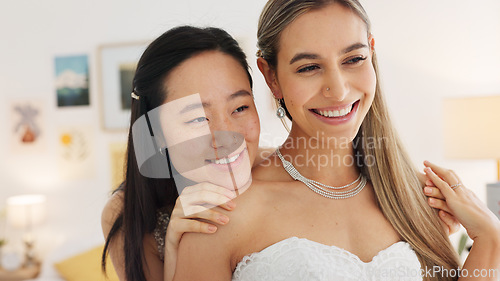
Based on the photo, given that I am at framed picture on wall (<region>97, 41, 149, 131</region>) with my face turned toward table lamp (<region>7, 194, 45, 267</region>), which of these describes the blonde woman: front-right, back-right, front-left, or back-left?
back-left

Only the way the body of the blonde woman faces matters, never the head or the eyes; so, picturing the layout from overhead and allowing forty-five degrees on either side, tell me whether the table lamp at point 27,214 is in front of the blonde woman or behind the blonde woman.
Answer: behind

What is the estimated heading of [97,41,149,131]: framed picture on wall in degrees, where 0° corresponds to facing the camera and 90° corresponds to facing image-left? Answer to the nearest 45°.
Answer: approximately 0°

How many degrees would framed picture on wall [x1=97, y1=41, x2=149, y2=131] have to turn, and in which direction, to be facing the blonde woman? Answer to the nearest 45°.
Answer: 0° — it already faces them

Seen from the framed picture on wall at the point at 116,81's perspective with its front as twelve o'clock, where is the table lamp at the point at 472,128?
The table lamp is roughly at 10 o'clock from the framed picture on wall.

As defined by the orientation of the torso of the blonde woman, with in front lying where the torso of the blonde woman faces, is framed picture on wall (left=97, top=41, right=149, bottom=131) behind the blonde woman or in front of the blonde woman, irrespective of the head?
behind
